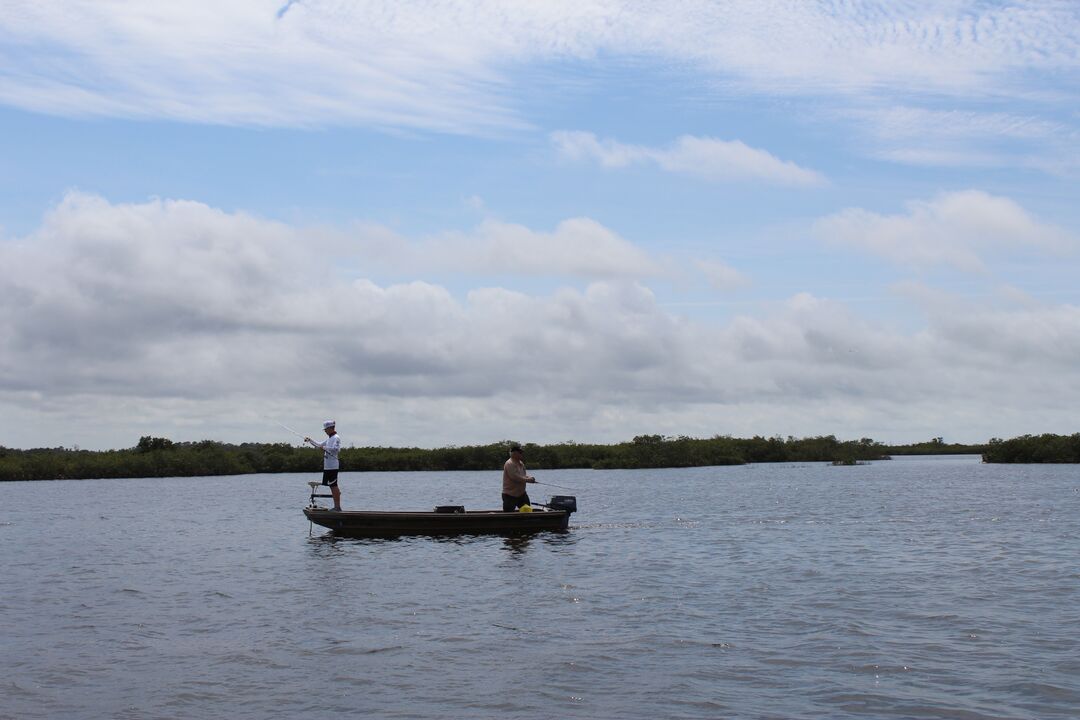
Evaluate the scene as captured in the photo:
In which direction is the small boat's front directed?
to the viewer's left

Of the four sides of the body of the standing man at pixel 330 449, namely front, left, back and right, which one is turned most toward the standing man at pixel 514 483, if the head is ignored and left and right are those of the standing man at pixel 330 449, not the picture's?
back

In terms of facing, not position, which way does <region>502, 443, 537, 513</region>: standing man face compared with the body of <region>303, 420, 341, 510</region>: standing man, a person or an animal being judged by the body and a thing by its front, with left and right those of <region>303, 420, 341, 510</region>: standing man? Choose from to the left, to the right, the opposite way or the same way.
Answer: the opposite way

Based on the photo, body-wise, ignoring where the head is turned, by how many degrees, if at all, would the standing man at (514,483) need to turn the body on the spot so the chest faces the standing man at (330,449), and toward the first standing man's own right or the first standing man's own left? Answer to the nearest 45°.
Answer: approximately 180°

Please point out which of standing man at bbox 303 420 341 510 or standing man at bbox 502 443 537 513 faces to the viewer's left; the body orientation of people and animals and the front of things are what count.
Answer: standing man at bbox 303 420 341 510

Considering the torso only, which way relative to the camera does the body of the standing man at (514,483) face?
to the viewer's right

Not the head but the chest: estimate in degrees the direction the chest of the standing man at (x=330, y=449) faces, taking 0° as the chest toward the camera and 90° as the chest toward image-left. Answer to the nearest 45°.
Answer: approximately 90°
